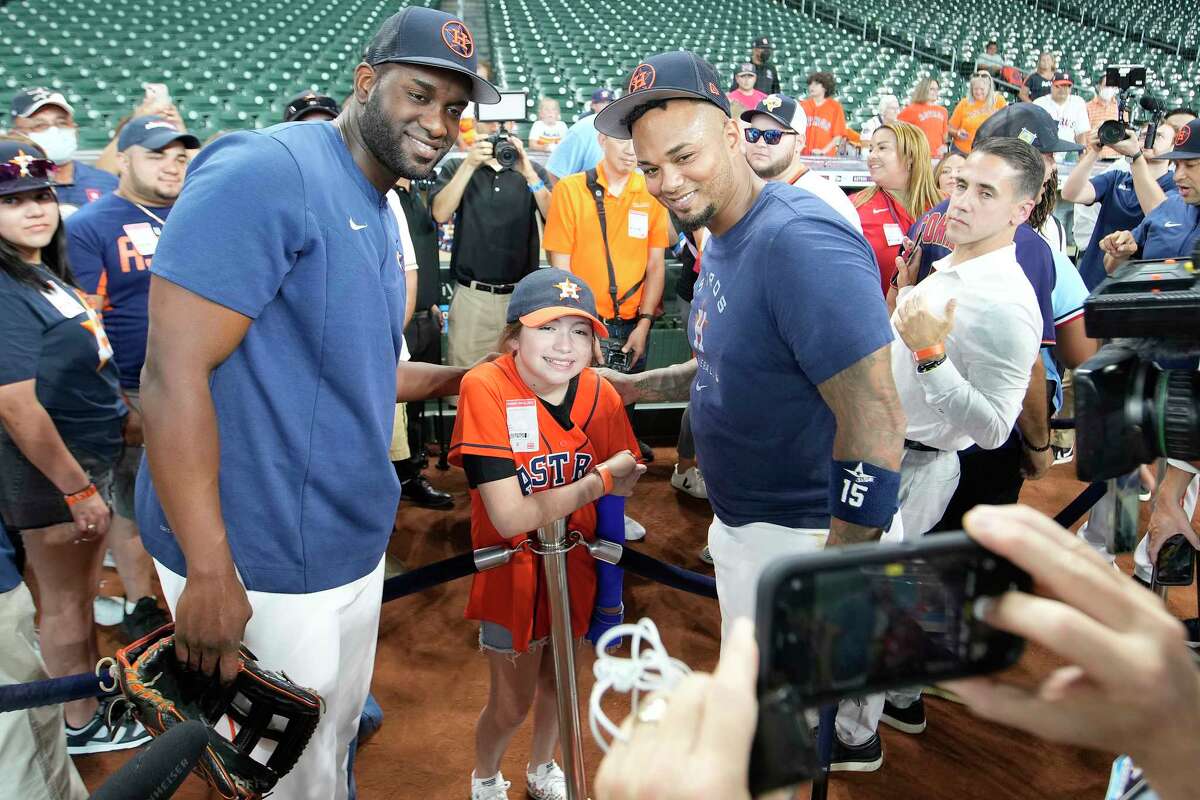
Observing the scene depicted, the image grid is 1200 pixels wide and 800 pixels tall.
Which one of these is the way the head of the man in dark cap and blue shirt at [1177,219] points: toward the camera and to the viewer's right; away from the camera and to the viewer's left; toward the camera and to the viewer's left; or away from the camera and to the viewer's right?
toward the camera and to the viewer's left

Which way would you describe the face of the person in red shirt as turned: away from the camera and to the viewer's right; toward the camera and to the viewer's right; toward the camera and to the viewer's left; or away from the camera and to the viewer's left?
toward the camera and to the viewer's left

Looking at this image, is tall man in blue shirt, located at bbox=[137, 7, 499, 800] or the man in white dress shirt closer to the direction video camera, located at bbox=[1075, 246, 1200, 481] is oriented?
the tall man in blue shirt

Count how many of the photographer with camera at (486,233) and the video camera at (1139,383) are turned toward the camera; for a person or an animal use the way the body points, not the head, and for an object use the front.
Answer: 1

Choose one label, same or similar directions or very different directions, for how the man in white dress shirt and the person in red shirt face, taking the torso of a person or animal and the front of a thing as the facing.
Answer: same or similar directions

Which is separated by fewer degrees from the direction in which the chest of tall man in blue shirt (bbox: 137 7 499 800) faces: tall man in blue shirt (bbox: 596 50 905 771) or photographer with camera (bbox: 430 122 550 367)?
the tall man in blue shirt

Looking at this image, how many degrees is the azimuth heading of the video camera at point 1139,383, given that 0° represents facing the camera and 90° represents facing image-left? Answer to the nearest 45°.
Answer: approximately 90°

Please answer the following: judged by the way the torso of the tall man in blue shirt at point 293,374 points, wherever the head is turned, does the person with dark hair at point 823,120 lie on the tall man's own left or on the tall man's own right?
on the tall man's own left

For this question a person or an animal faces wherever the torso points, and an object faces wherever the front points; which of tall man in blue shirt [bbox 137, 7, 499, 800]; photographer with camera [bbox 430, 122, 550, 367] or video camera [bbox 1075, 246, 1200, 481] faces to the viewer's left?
the video camera

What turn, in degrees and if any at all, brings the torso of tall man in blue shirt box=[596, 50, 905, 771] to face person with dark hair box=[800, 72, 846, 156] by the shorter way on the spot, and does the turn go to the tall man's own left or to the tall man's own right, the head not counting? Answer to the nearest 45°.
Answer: approximately 135° to the tall man's own right

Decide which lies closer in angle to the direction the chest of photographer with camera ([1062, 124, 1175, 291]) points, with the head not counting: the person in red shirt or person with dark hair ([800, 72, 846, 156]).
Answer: the person in red shirt

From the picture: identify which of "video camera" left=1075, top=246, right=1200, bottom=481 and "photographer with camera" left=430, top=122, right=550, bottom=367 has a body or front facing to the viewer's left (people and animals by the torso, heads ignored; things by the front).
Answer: the video camera

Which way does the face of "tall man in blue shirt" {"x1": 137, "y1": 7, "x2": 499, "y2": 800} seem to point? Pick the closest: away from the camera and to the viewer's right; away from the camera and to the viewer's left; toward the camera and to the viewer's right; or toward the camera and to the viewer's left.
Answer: toward the camera and to the viewer's right

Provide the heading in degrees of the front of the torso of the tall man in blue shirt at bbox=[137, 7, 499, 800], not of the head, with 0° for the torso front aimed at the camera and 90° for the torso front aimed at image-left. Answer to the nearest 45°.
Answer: approximately 315°

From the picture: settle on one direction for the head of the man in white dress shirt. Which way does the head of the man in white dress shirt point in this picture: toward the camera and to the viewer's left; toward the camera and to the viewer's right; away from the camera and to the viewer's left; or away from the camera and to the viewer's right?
toward the camera and to the viewer's left
